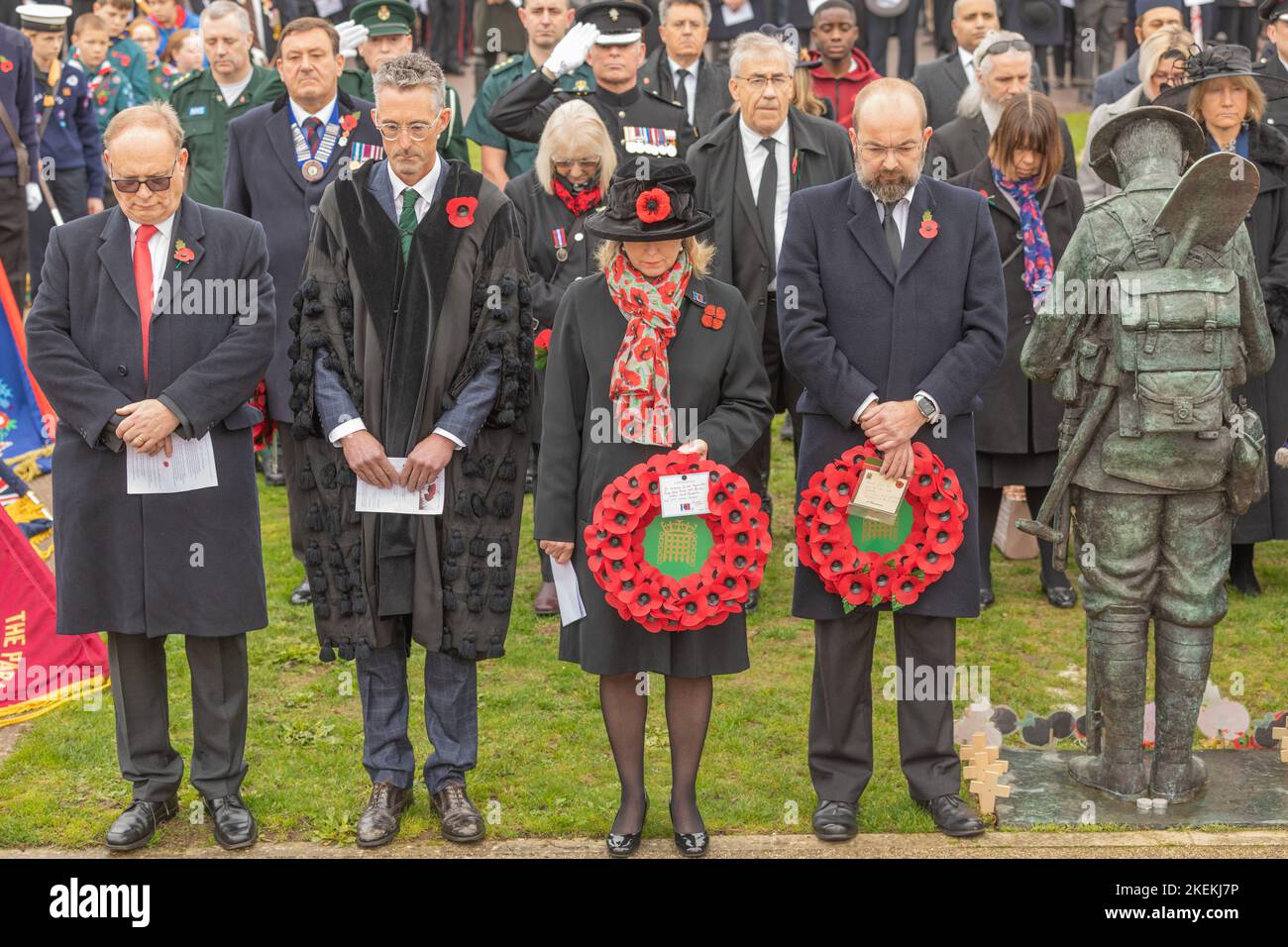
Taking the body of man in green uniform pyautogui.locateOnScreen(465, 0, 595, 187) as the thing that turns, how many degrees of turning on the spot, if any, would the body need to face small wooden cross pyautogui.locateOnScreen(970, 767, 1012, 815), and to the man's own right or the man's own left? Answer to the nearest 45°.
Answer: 0° — they already face it

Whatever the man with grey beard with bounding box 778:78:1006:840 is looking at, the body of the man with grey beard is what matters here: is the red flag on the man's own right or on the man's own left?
on the man's own right

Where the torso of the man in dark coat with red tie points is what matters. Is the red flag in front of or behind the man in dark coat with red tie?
behind

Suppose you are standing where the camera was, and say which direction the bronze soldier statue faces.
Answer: facing away from the viewer

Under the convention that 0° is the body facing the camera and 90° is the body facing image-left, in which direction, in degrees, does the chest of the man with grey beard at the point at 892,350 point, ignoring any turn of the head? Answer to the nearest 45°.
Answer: approximately 0°

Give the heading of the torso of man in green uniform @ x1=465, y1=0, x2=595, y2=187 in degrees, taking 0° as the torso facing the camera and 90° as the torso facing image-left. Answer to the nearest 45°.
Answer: approximately 0°

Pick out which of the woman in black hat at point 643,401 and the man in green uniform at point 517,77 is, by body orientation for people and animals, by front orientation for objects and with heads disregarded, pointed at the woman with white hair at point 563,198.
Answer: the man in green uniform
